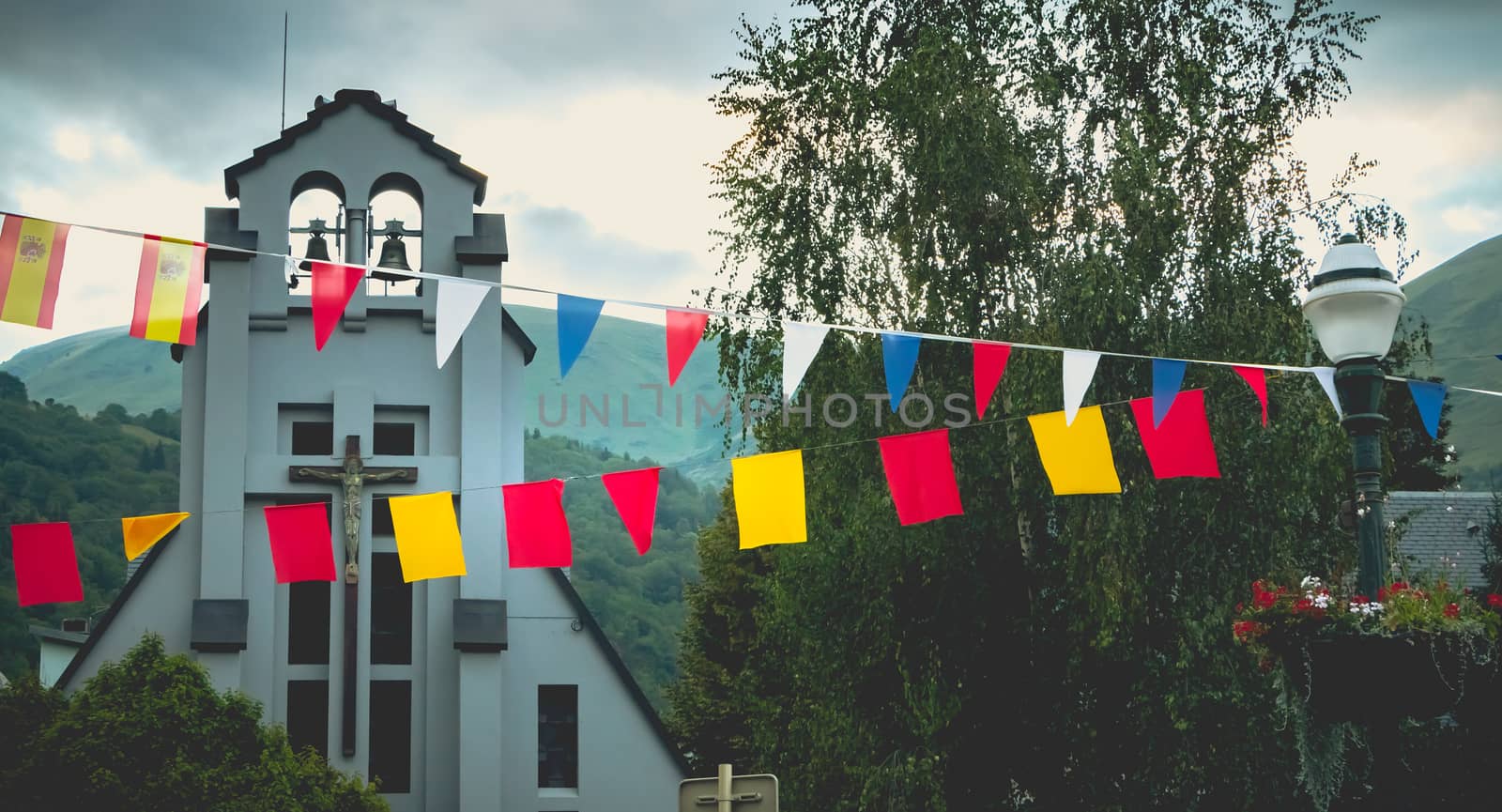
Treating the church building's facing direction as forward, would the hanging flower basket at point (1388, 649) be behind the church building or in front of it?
in front

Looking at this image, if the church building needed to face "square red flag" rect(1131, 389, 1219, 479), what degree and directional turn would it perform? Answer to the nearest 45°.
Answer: approximately 45° to its left

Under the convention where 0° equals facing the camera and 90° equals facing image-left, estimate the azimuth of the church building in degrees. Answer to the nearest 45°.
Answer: approximately 0°

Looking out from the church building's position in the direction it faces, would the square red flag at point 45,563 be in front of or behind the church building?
in front

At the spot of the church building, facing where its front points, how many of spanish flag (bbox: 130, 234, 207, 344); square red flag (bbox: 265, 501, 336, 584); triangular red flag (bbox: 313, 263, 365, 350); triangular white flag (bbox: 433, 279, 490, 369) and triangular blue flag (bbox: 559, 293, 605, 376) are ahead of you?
5

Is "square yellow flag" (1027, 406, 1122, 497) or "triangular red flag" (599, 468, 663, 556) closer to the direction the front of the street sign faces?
the triangular red flag
